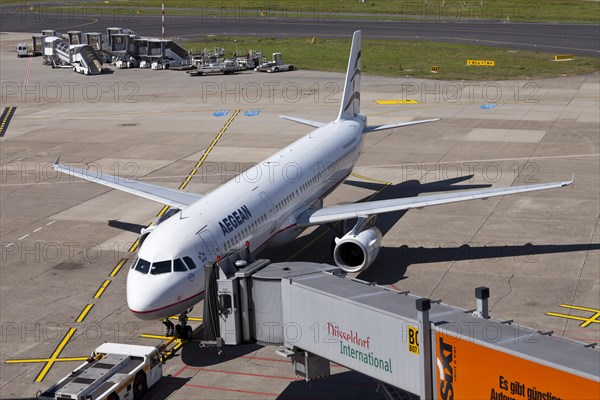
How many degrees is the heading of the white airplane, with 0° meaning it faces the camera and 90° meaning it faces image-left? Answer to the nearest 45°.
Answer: approximately 45°
